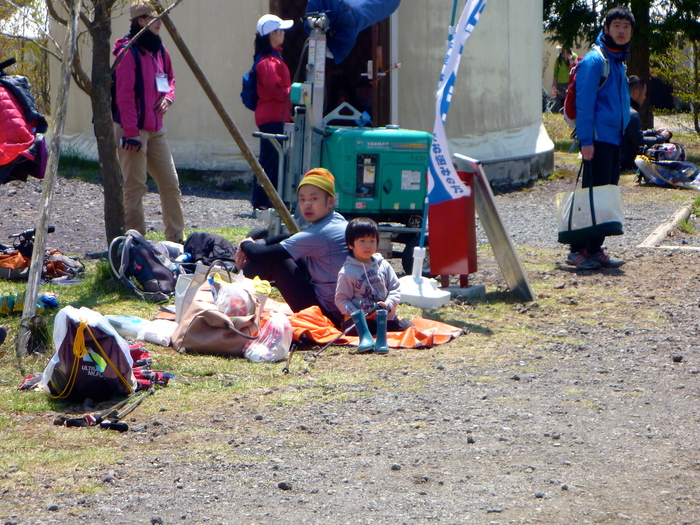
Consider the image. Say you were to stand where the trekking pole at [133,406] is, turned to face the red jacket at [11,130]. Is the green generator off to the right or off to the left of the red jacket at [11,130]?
right

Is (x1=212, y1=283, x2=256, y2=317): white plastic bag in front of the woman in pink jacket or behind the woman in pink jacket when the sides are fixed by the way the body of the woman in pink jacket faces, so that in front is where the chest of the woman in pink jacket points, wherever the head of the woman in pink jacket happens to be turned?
in front

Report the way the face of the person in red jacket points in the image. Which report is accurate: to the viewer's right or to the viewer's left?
to the viewer's right

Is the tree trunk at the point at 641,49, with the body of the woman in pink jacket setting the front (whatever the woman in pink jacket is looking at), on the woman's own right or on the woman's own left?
on the woman's own left

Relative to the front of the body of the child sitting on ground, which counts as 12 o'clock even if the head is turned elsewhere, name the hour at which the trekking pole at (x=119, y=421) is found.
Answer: The trekking pole is roughly at 1 o'clock from the child sitting on ground.

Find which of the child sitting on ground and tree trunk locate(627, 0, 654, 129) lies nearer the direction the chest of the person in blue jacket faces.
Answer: the child sitting on ground

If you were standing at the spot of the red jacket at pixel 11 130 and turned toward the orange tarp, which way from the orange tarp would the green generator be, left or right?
left

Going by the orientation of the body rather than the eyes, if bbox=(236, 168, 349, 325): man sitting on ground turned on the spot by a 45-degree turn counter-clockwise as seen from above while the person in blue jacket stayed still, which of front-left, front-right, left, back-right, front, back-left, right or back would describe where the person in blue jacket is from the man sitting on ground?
back

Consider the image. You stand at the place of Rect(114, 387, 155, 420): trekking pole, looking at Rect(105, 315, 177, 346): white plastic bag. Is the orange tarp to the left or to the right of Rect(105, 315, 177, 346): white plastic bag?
right

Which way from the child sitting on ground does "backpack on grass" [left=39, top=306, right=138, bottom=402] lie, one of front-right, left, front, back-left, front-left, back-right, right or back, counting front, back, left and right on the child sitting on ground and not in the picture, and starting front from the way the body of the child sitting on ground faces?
front-right

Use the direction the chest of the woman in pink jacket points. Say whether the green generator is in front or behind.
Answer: in front

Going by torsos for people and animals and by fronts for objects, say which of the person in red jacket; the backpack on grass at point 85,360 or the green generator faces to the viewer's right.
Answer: the person in red jacket

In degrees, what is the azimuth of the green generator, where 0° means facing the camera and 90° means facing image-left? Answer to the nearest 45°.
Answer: approximately 0°
